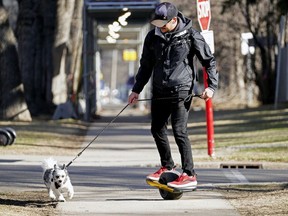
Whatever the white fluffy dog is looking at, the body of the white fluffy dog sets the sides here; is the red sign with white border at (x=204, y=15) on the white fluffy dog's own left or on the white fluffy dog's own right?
on the white fluffy dog's own left

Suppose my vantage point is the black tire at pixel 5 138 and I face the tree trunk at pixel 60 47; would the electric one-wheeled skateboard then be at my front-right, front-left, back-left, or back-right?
back-right

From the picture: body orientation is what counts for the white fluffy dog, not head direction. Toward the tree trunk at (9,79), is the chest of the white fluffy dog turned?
no

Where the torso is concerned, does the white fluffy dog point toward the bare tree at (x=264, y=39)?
no

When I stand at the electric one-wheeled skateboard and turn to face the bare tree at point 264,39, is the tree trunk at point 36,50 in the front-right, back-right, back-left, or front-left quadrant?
front-left

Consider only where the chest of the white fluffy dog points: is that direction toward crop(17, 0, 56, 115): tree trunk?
no

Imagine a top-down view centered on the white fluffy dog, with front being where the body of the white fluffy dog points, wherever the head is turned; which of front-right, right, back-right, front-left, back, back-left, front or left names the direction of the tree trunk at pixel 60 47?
back-left

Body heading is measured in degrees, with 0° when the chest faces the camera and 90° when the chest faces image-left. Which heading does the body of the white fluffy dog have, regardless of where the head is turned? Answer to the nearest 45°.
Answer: approximately 315°
